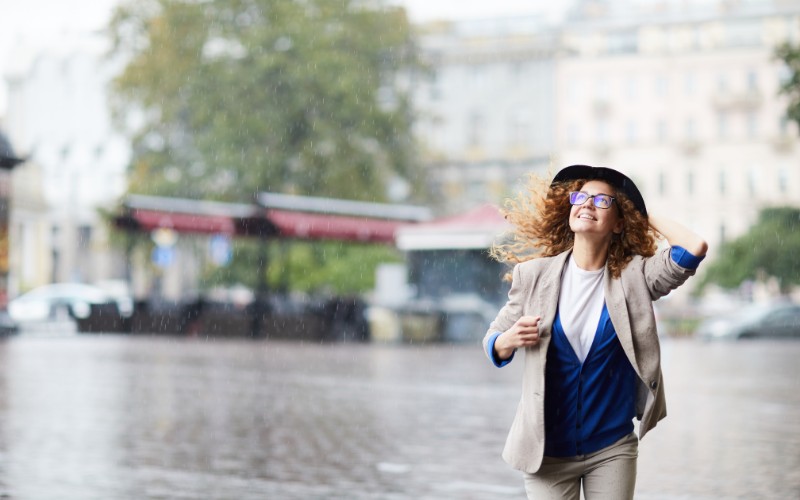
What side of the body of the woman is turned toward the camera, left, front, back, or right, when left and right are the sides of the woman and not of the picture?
front

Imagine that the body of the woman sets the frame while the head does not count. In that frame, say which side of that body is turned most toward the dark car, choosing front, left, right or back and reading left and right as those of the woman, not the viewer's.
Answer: back

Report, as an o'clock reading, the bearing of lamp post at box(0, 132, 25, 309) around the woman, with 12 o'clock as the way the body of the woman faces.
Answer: The lamp post is roughly at 5 o'clock from the woman.

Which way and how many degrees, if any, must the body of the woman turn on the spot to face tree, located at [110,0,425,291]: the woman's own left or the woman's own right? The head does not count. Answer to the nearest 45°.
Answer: approximately 180°

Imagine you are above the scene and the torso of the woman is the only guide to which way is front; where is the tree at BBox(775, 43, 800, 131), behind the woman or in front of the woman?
behind

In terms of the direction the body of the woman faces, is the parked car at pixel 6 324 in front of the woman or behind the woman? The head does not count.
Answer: behind

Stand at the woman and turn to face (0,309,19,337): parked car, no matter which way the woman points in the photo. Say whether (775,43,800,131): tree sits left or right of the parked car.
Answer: right
